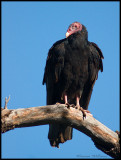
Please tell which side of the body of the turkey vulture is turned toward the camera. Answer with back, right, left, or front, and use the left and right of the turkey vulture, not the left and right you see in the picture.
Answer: front
